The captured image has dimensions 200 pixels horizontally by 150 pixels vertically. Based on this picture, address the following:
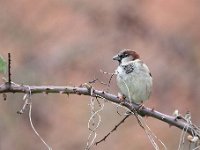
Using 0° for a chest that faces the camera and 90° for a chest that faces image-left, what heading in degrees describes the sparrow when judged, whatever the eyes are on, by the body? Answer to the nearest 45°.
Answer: approximately 45°
